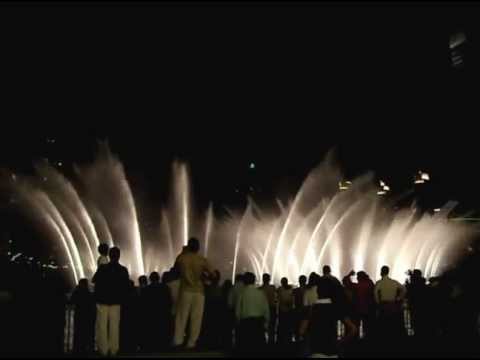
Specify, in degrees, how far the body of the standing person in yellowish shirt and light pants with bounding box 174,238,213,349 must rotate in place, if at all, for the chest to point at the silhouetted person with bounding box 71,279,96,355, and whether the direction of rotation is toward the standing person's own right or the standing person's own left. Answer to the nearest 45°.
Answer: approximately 45° to the standing person's own left

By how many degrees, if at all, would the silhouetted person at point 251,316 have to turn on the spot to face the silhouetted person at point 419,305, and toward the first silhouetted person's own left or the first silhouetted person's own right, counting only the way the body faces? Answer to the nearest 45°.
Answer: approximately 45° to the first silhouetted person's own right

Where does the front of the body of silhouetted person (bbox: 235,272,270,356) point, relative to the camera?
away from the camera

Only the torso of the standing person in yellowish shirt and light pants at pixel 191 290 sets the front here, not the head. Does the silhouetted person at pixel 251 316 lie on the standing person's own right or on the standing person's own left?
on the standing person's own right

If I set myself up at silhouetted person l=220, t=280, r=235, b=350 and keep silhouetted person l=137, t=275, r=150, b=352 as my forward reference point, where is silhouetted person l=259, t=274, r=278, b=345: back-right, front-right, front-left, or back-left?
back-right

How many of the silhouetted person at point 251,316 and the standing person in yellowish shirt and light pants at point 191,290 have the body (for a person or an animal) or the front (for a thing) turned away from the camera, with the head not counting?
2

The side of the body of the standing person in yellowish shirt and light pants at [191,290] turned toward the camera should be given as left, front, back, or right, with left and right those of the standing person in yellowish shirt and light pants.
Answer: back

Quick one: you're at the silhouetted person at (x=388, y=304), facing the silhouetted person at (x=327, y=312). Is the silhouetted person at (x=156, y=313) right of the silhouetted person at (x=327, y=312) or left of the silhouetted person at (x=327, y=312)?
right

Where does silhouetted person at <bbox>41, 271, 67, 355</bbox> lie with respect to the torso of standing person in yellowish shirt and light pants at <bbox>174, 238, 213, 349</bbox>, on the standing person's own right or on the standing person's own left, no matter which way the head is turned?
on the standing person's own left
